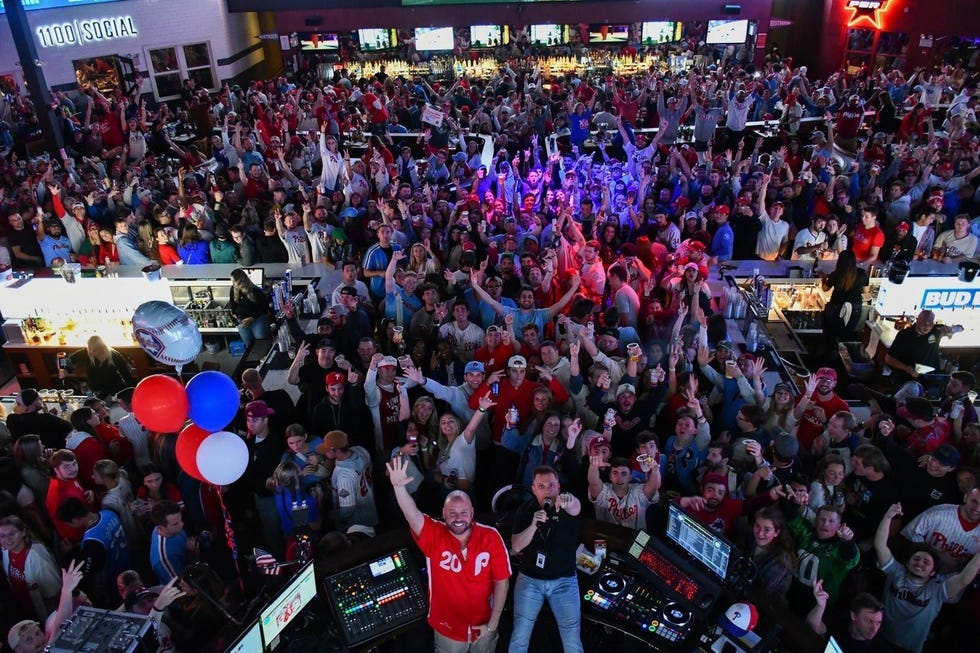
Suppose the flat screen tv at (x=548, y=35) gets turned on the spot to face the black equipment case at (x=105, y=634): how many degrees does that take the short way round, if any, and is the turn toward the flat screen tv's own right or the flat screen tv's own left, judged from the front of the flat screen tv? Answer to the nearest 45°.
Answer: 0° — it already faces it

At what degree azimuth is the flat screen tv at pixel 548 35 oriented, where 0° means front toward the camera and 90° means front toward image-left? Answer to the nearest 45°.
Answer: approximately 0°

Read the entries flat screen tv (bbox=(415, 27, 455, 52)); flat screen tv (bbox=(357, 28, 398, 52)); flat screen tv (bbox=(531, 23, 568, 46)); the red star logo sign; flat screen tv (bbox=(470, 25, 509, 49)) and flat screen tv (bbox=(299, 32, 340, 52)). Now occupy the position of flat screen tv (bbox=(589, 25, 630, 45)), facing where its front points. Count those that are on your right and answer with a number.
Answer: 5

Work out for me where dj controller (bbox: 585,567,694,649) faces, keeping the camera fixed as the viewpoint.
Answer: facing the viewer and to the left of the viewer

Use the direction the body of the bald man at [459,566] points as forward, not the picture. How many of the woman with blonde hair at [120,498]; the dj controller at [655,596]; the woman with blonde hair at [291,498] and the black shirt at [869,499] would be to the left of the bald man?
2

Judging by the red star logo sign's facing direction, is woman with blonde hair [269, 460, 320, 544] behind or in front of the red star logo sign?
in front

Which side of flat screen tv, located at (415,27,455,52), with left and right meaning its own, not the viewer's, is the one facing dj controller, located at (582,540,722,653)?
front

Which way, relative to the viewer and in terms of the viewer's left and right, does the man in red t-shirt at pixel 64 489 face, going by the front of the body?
facing the viewer and to the right of the viewer

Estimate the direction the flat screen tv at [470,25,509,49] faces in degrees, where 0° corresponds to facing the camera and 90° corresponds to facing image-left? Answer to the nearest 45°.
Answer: approximately 0°
